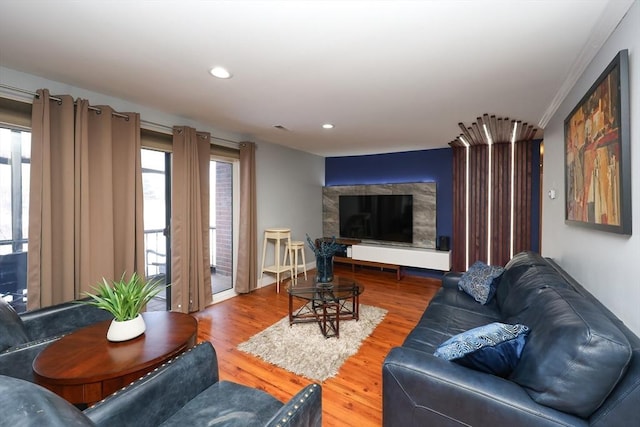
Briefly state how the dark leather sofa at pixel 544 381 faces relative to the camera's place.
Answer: facing to the left of the viewer

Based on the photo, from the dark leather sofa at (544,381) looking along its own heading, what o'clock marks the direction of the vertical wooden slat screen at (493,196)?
The vertical wooden slat screen is roughly at 3 o'clock from the dark leather sofa.

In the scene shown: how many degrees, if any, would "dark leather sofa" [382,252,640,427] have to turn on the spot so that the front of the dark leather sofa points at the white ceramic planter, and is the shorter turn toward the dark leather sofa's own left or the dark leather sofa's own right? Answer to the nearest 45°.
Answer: approximately 45° to the dark leather sofa's own left

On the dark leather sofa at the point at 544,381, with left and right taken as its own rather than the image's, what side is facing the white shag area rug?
front

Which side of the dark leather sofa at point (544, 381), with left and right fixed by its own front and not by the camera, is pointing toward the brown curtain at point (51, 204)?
front

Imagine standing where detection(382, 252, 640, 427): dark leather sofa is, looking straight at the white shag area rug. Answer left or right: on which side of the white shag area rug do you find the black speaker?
right

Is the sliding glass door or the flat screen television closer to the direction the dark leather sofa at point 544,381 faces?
the sliding glass door

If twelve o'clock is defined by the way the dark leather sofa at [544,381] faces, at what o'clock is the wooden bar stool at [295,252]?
The wooden bar stool is roughly at 1 o'clock from the dark leather sofa.

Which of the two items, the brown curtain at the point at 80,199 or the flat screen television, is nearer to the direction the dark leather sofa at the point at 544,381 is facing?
the brown curtain

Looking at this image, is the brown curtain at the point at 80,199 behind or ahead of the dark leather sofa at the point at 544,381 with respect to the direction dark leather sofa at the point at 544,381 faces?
ahead

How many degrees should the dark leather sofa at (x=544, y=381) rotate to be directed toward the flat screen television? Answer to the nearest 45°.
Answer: approximately 45° to its right

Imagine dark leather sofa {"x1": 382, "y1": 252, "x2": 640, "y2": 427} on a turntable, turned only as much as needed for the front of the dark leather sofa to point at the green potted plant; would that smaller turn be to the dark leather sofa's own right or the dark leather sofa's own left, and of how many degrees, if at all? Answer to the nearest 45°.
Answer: approximately 45° to the dark leather sofa's own left

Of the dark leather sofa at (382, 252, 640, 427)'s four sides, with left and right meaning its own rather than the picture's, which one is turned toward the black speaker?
right
